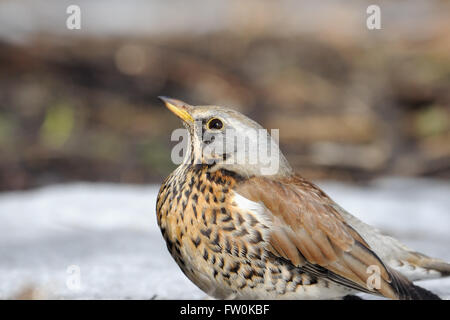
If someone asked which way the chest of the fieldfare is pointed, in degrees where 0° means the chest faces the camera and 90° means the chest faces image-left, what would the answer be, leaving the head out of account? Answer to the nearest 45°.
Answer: approximately 90°
